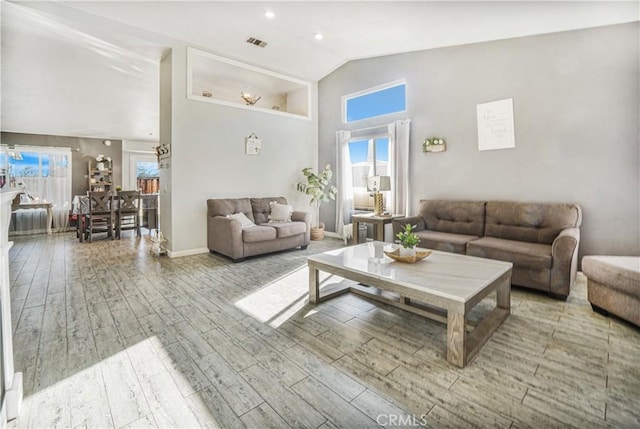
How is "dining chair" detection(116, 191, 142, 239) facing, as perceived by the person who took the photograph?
facing away from the viewer

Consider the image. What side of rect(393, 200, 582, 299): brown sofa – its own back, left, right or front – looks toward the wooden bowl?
front

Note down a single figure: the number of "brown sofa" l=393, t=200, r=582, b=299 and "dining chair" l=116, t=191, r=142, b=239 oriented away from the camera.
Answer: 1

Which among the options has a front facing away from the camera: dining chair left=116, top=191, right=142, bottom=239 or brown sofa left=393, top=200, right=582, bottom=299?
the dining chair

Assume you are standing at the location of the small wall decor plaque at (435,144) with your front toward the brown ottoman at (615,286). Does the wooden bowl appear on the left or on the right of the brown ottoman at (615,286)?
right

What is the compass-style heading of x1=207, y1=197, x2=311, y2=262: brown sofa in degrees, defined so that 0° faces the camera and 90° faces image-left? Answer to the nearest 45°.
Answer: approximately 315°

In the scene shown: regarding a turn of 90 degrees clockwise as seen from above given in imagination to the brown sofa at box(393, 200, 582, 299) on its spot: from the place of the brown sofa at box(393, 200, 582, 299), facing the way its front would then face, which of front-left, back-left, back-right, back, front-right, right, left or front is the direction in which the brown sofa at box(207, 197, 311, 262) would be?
front-left

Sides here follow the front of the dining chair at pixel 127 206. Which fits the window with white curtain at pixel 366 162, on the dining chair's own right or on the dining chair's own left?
on the dining chair's own right

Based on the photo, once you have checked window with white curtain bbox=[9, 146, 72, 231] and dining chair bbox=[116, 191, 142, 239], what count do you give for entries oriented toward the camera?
1
